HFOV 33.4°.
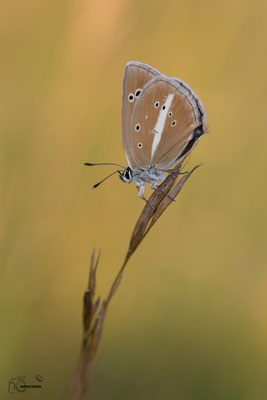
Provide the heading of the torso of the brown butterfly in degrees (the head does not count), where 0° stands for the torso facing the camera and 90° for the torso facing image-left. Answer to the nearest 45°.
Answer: approximately 90°
